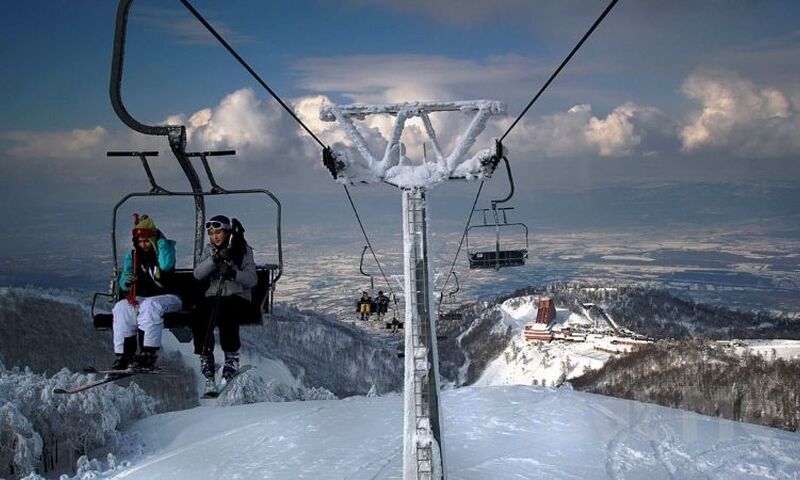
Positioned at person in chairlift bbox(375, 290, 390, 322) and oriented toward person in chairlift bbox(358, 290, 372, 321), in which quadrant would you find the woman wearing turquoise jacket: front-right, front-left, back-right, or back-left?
front-left

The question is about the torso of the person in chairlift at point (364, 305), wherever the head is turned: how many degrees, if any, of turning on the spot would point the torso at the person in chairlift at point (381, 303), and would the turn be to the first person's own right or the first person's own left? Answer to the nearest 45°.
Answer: approximately 135° to the first person's own left

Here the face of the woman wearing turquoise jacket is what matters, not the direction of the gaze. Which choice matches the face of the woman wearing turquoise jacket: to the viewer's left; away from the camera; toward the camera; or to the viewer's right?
toward the camera

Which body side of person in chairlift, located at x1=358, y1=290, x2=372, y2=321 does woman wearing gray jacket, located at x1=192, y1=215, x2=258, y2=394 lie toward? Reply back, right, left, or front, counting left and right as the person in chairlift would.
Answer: front

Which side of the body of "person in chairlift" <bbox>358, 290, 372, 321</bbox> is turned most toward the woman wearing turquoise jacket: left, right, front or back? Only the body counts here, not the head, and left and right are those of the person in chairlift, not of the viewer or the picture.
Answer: front

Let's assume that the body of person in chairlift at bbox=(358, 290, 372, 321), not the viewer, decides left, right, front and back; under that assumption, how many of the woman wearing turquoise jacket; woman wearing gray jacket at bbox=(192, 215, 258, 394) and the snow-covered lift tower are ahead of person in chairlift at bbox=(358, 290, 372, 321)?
3

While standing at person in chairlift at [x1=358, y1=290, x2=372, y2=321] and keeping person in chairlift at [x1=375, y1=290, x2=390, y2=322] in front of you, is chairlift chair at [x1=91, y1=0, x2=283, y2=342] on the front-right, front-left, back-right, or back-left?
back-right

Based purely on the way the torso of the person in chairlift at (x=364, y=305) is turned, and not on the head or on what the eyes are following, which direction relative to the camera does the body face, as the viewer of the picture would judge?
toward the camera

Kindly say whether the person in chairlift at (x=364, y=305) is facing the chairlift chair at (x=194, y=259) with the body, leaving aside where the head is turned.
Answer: yes

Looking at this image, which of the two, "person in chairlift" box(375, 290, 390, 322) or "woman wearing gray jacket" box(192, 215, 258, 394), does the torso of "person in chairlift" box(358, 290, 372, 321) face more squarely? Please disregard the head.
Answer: the woman wearing gray jacket
